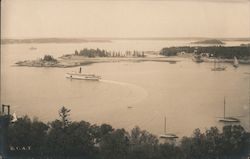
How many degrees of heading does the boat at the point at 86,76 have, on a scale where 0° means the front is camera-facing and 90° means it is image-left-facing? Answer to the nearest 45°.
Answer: approximately 90°
